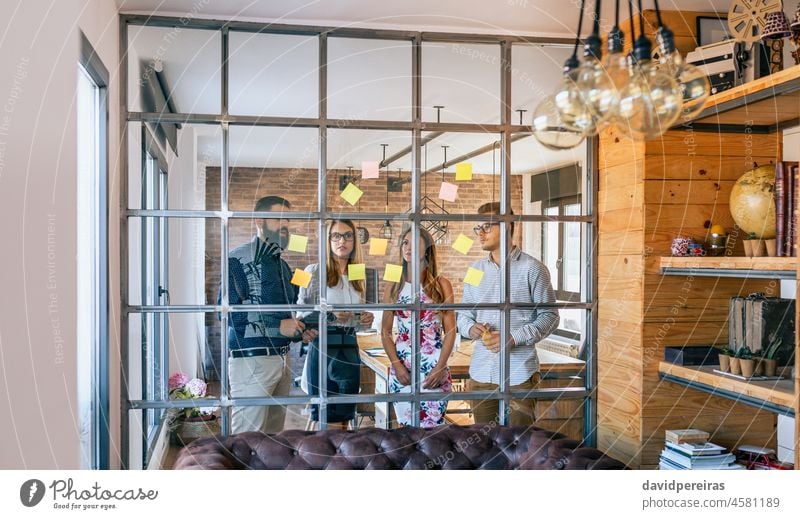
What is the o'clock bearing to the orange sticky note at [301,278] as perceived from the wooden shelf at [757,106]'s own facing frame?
The orange sticky note is roughly at 1 o'clock from the wooden shelf.

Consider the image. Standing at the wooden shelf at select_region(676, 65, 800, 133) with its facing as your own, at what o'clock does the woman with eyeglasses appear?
The woman with eyeglasses is roughly at 1 o'clock from the wooden shelf.

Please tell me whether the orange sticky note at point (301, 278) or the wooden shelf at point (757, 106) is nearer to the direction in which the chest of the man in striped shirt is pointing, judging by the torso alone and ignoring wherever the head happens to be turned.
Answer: the orange sticky note

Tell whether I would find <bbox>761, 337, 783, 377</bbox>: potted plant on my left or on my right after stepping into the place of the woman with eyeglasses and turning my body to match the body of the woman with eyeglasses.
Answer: on my left

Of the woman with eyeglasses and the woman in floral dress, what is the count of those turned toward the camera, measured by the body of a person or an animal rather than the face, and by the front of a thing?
2
